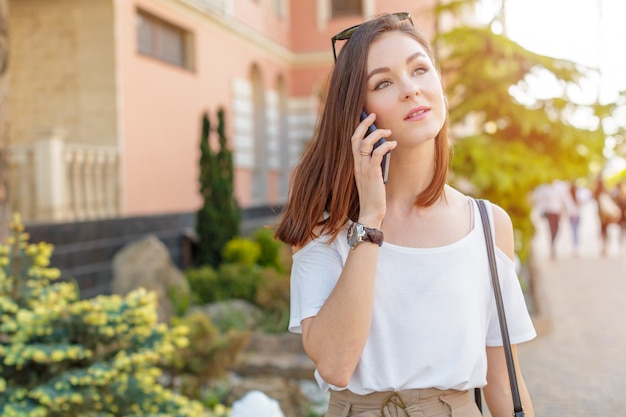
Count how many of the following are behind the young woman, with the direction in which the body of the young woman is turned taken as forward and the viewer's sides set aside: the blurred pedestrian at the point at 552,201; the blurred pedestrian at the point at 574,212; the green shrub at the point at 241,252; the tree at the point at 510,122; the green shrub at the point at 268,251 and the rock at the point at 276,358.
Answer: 6

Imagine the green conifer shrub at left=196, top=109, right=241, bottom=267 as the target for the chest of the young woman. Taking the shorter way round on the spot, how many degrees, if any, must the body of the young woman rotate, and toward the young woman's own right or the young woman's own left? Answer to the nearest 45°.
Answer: approximately 180°

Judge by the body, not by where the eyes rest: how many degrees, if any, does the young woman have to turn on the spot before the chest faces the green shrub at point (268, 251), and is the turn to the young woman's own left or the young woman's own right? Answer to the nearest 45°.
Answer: approximately 180°

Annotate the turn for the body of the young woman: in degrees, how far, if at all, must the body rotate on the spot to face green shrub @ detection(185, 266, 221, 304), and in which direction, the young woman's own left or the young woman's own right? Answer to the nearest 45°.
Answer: approximately 180°

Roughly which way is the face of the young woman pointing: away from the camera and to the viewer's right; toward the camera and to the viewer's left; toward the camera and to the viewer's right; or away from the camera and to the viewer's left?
toward the camera and to the viewer's right

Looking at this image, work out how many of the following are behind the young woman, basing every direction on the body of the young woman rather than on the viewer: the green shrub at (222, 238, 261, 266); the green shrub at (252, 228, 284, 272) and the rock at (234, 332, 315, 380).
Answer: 3

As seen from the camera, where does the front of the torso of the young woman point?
toward the camera

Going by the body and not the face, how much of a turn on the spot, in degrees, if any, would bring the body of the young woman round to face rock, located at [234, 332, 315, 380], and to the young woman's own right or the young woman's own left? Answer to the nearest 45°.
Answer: approximately 180°

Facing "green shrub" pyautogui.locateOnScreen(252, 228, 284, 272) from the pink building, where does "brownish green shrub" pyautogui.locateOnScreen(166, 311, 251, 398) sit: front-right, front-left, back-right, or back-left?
front-right

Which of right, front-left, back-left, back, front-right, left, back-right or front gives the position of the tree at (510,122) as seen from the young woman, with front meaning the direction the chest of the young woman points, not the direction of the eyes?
back
